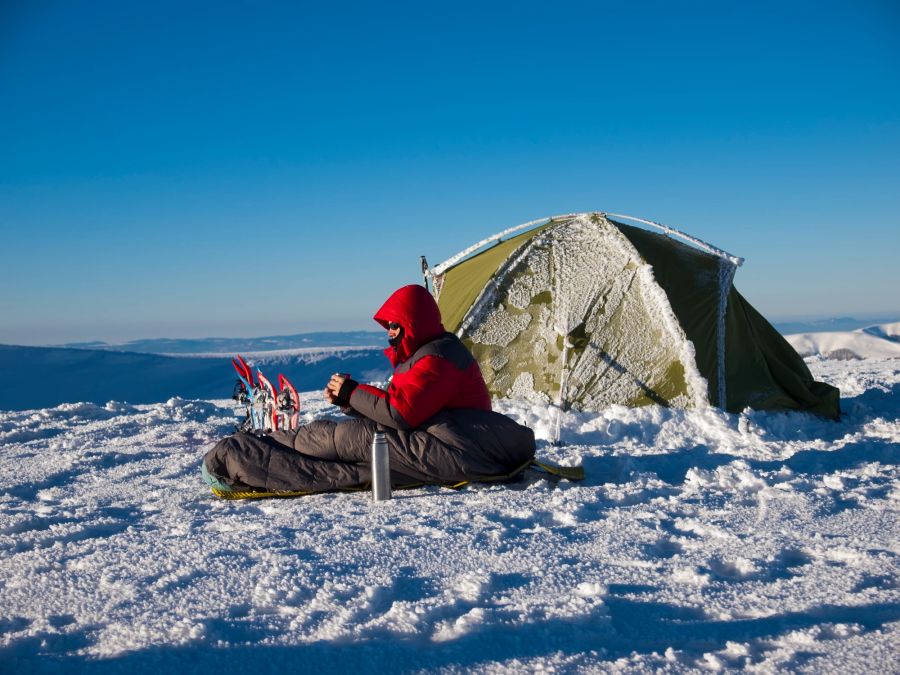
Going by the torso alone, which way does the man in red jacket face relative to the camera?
to the viewer's left

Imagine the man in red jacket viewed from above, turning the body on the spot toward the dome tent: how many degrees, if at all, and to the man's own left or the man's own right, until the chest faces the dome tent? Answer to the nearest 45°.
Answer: approximately 135° to the man's own right

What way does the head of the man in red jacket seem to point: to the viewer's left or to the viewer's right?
to the viewer's left
